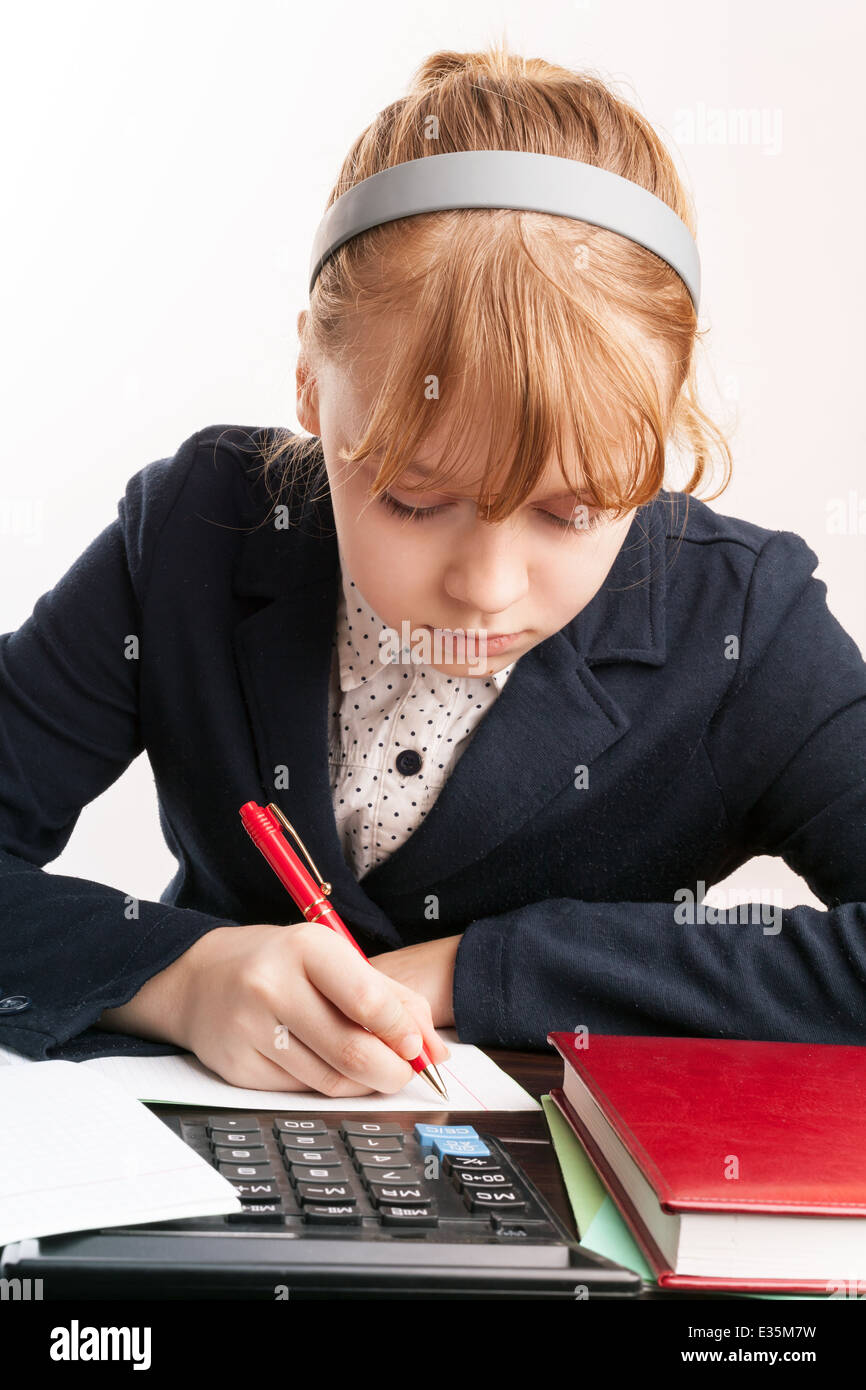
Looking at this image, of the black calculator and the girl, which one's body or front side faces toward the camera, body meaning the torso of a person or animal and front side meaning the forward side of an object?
the girl

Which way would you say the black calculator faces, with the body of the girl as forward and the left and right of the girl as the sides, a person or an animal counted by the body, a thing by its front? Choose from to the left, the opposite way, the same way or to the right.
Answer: the opposite way

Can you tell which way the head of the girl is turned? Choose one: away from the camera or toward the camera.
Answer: toward the camera

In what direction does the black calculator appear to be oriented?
away from the camera

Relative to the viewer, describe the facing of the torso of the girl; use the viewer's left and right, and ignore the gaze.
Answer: facing the viewer

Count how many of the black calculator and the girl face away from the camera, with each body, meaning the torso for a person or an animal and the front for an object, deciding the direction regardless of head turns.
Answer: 1
